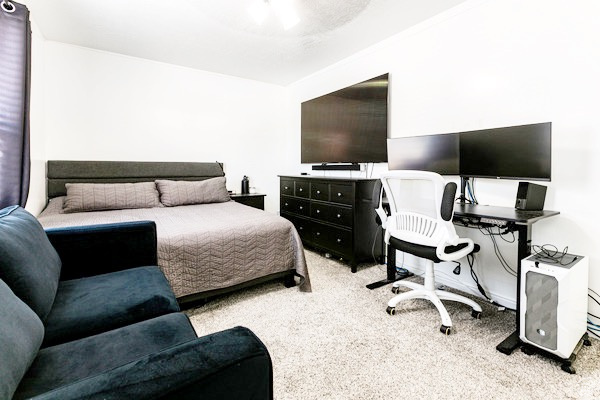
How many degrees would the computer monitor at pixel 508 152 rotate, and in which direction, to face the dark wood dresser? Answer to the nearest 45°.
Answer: approximately 45° to its right

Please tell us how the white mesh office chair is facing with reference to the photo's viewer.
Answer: facing away from the viewer and to the right of the viewer

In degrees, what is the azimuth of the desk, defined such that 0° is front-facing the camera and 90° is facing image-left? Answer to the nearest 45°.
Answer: approximately 45°

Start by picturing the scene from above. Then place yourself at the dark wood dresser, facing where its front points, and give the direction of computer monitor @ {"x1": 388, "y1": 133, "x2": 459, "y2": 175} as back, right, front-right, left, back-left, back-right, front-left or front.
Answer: left

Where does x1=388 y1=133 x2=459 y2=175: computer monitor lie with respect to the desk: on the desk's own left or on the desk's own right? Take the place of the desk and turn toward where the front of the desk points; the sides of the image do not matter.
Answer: on the desk's own right

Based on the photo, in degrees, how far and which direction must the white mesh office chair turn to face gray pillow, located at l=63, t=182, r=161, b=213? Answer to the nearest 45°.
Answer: approximately 135° to its left

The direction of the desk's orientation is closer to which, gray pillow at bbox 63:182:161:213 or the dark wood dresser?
the gray pillow

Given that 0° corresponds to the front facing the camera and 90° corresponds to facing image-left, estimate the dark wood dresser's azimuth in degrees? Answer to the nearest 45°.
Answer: approximately 45°

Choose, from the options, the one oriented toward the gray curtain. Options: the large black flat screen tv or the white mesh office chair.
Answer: the large black flat screen tv

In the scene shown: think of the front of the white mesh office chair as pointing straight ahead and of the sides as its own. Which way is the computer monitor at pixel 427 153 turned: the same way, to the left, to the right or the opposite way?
the opposite way

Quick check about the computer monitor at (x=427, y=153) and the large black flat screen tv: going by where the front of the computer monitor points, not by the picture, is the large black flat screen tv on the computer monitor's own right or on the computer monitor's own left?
on the computer monitor's own right

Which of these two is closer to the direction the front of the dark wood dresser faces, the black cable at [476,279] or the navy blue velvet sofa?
the navy blue velvet sofa
